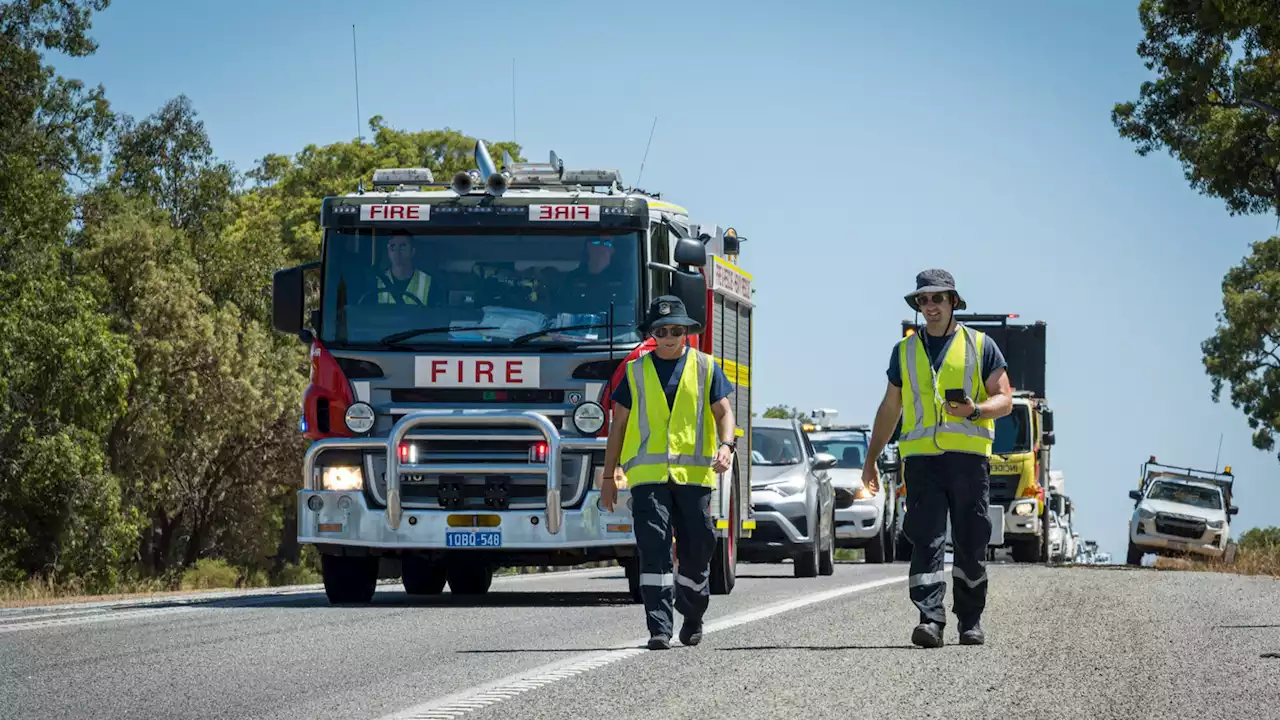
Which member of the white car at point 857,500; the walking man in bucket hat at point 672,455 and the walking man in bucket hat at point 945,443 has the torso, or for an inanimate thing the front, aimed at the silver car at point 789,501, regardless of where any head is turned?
the white car at point 857,500

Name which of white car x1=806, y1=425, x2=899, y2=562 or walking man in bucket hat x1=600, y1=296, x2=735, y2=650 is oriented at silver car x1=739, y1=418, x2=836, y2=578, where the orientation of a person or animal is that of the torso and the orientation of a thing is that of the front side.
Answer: white car x1=806, y1=425, x2=899, y2=562

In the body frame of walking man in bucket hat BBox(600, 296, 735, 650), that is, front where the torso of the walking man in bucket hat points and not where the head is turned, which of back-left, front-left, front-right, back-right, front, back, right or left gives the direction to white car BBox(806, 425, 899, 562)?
back

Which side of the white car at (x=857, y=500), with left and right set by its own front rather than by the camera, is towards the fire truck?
front

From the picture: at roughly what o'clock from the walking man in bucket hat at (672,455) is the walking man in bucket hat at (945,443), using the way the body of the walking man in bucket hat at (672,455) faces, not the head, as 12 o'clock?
the walking man in bucket hat at (945,443) is roughly at 9 o'clock from the walking man in bucket hat at (672,455).

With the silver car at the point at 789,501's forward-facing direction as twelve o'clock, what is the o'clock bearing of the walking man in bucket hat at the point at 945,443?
The walking man in bucket hat is roughly at 12 o'clock from the silver car.

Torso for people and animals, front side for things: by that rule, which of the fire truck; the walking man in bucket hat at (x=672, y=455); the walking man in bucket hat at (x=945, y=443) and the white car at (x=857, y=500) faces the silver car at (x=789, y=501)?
the white car at (x=857, y=500)

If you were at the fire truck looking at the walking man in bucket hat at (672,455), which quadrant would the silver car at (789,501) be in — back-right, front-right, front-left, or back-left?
back-left

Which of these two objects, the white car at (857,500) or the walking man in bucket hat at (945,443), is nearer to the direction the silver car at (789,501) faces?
the walking man in bucket hat
